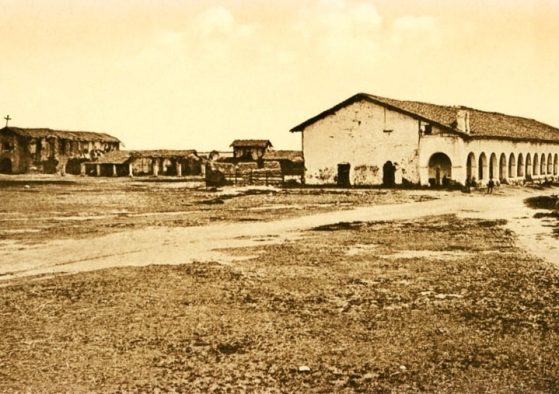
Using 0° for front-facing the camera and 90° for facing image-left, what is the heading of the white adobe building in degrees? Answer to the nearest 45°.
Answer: approximately 315°
